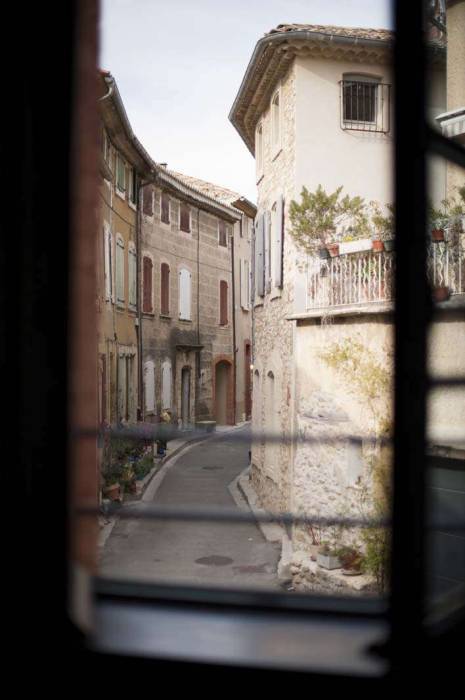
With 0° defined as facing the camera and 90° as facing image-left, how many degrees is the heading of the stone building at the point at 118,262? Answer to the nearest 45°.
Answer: approximately 270°

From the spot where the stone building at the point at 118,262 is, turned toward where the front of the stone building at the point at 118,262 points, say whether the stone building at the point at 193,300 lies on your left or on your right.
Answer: on your left

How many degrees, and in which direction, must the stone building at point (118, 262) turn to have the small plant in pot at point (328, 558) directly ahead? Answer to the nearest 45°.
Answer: approximately 90° to its right

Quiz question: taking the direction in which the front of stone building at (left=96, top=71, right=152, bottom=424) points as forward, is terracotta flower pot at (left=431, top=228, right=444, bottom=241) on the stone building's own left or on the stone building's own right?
on the stone building's own right

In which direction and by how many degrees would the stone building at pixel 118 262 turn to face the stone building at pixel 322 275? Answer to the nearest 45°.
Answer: approximately 45° to its right

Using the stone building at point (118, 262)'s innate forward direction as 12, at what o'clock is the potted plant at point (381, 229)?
The potted plant is roughly at 2 o'clock from the stone building.

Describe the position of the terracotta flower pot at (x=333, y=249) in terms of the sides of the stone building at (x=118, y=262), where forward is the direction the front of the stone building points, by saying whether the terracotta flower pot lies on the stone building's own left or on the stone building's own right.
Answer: on the stone building's own right
